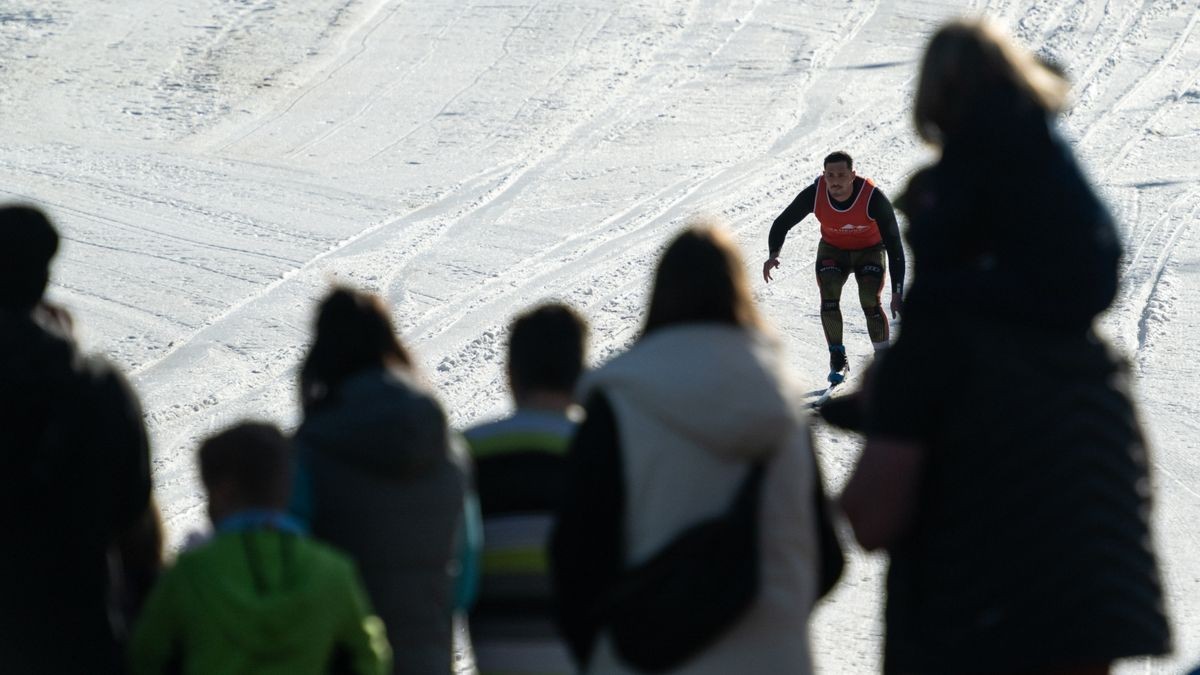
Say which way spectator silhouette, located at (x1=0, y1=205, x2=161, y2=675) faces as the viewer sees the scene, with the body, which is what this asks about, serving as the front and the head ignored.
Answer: away from the camera

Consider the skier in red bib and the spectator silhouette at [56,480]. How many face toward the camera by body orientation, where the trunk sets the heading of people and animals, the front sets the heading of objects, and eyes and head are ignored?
1

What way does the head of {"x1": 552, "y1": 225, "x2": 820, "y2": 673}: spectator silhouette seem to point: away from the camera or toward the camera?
away from the camera

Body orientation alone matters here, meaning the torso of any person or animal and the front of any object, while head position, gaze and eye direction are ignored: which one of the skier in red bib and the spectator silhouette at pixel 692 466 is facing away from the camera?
the spectator silhouette

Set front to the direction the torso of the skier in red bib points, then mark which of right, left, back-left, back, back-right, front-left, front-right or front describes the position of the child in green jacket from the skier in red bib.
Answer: front

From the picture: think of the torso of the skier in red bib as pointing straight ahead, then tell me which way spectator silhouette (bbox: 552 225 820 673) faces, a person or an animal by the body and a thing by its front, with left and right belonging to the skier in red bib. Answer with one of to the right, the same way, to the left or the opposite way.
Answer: the opposite way

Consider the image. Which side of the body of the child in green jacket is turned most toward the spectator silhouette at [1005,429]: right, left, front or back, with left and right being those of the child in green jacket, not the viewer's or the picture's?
right

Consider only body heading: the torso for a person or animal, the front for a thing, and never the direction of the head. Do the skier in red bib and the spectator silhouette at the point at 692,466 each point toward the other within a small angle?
yes

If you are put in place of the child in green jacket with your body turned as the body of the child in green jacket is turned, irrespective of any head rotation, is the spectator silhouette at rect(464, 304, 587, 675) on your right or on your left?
on your right

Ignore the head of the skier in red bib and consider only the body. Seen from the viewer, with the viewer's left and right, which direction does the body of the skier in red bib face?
facing the viewer

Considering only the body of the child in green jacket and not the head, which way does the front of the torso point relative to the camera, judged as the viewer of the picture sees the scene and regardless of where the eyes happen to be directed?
away from the camera

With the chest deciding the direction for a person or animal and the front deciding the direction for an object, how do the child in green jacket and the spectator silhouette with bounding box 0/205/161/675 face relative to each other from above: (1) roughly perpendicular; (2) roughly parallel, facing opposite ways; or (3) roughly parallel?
roughly parallel

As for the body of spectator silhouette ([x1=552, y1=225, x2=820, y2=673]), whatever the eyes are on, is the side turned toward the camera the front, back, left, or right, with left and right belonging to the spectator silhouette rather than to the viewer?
back

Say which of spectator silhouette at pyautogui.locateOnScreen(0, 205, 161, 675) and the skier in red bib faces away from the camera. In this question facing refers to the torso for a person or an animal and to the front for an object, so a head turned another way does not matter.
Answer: the spectator silhouette

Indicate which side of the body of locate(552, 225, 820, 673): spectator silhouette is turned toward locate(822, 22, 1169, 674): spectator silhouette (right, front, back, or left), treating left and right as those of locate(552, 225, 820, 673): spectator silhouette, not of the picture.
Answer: right

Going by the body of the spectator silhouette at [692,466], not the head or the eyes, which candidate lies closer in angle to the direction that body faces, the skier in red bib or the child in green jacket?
the skier in red bib

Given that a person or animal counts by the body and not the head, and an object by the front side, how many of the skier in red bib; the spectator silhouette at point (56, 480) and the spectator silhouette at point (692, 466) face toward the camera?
1
